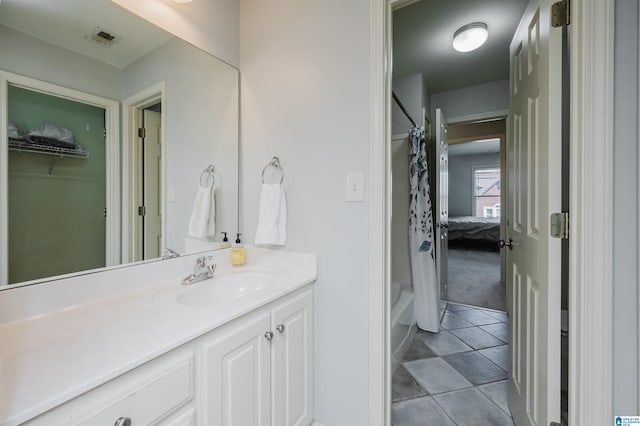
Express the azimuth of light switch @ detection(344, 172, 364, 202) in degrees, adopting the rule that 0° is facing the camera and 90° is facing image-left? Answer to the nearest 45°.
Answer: approximately 0°

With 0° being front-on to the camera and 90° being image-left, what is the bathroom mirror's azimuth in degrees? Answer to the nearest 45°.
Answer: approximately 315°

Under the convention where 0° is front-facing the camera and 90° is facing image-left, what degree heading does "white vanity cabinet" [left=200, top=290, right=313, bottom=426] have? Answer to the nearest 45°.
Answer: approximately 315°

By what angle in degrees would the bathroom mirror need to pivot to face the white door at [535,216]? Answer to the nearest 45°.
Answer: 0° — it already faces it

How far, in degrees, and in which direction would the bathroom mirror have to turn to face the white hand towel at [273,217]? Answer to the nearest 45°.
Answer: approximately 45° to its left

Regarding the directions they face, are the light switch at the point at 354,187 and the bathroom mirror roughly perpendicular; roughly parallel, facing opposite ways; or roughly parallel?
roughly perpendicular

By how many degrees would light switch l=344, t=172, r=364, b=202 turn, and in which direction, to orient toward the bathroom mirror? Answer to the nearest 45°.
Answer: approximately 90° to its right
